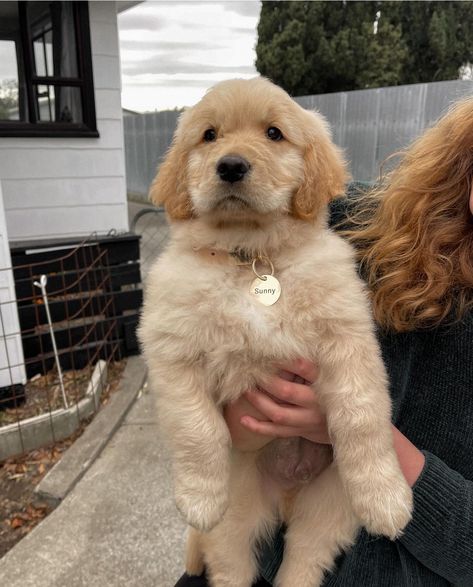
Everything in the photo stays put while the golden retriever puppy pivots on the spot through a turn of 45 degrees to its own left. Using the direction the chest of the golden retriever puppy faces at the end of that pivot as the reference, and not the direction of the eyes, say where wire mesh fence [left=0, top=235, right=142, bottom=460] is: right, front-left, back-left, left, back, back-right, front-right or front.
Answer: back

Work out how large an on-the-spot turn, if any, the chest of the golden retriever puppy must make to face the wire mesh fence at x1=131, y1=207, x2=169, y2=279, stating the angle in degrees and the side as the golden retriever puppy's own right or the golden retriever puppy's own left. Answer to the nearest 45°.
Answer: approximately 180°

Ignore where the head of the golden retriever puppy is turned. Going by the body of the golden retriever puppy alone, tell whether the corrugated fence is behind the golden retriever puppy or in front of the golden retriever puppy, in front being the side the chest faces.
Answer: behind

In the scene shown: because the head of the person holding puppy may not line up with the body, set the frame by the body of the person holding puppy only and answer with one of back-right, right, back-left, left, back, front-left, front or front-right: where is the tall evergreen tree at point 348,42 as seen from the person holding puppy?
back

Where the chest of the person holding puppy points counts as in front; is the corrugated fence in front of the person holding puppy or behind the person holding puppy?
behind

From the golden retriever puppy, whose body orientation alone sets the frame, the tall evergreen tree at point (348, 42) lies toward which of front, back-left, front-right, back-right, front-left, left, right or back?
back

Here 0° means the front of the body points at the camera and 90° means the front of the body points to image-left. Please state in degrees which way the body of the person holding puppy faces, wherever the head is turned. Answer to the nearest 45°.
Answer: approximately 0°

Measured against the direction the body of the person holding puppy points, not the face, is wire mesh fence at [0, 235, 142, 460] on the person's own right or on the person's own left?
on the person's own right

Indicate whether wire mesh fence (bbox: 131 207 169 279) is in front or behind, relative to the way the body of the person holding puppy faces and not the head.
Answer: behind
